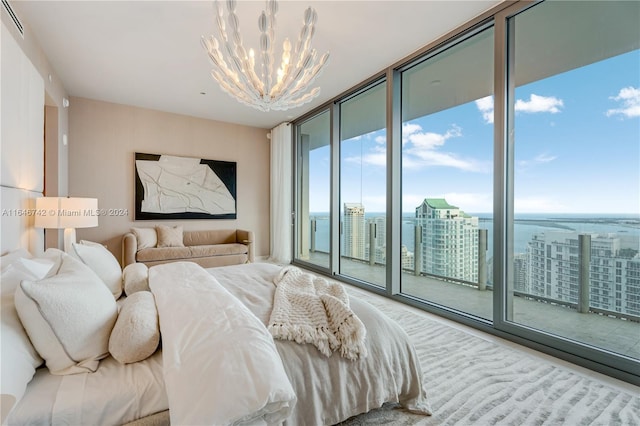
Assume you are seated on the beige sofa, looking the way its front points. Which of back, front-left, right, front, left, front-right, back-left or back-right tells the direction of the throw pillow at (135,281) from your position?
front

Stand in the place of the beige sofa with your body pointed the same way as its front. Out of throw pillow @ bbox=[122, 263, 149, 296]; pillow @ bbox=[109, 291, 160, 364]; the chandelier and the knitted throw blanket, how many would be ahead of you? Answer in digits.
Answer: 4

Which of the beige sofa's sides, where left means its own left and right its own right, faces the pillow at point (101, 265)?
front

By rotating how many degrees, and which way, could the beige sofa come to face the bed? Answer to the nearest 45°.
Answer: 0° — it already faces it

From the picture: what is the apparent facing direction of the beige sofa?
toward the camera

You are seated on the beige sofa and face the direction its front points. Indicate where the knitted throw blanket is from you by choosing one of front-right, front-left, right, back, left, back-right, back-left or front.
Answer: front

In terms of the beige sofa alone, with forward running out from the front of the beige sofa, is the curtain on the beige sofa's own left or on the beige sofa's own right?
on the beige sofa's own left

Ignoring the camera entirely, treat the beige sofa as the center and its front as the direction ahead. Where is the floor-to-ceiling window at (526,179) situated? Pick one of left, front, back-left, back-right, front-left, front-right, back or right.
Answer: front-left

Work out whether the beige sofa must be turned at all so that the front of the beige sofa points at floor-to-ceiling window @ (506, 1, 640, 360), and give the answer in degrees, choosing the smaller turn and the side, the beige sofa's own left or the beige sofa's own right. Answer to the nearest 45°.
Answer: approximately 45° to the beige sofa's own left

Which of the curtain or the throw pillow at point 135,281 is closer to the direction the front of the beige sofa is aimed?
the throw pillow
